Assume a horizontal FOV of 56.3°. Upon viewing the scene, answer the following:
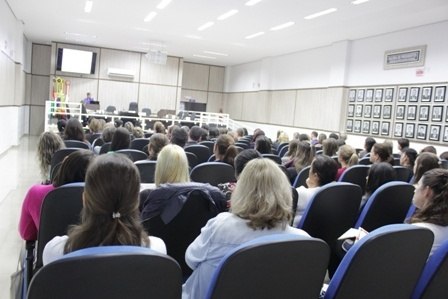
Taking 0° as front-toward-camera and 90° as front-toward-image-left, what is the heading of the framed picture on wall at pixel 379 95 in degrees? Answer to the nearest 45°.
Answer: approximately 45°

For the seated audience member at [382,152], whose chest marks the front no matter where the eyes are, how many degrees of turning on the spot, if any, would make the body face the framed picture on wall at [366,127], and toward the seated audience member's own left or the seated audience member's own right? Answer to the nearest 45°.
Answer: approximately 45° to the seated audience member's own right

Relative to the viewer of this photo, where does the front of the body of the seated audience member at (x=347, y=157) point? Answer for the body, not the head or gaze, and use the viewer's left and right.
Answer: facing away from the viewer and to the left of the viewer

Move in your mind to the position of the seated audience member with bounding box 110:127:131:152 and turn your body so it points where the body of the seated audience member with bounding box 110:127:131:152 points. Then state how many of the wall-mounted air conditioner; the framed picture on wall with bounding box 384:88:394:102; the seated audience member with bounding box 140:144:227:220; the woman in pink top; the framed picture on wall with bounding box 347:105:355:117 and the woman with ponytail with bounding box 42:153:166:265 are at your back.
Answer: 3

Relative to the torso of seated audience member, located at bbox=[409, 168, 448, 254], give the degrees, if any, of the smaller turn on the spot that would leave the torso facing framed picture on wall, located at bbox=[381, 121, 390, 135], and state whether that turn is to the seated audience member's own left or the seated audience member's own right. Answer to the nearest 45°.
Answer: approximately 45° to the seated audience member's own right

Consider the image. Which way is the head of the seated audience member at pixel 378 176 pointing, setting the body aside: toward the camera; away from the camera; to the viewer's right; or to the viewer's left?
away from the camera

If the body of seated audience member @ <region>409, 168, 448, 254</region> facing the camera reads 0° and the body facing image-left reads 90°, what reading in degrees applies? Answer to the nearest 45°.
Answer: approximately 135°

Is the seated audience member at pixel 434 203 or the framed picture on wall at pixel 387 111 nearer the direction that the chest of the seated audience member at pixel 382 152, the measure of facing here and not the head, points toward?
the framed picture on wall

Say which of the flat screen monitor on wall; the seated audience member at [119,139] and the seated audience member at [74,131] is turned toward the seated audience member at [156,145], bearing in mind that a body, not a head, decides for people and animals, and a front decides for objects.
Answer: the flat screen monitor on wall

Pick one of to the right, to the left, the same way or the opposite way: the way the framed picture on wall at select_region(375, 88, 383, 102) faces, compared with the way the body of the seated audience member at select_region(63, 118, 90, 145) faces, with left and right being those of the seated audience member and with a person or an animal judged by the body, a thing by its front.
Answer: to the left

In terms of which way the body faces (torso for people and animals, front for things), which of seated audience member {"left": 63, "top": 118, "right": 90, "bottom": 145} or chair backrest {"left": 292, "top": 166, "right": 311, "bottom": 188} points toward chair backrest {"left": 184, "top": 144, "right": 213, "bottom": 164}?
chair backrest {"left": 292, "top": 166, "right": 311, "bottom": 188}

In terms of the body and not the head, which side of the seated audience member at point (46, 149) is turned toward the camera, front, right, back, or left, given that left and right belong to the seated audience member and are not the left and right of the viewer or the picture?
back

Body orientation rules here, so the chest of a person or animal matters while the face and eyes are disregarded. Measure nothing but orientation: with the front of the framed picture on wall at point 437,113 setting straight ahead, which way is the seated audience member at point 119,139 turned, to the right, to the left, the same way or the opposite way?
to the right

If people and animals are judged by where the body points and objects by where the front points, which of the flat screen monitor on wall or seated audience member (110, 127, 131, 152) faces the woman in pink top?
the flat screen monitor on wall

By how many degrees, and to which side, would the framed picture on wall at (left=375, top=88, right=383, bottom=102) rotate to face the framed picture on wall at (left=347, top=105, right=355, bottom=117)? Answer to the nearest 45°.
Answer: approximately 90° to its right

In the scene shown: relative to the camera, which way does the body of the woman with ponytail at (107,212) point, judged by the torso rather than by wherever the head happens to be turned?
away from the camera

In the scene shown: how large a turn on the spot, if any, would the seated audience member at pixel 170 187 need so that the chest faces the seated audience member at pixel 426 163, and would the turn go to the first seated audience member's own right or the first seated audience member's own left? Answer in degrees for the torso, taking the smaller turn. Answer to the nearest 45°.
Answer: approximately 45° to the first seated audience member's own right

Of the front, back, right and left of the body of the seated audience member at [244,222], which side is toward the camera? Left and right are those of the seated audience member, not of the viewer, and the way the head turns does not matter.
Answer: back
